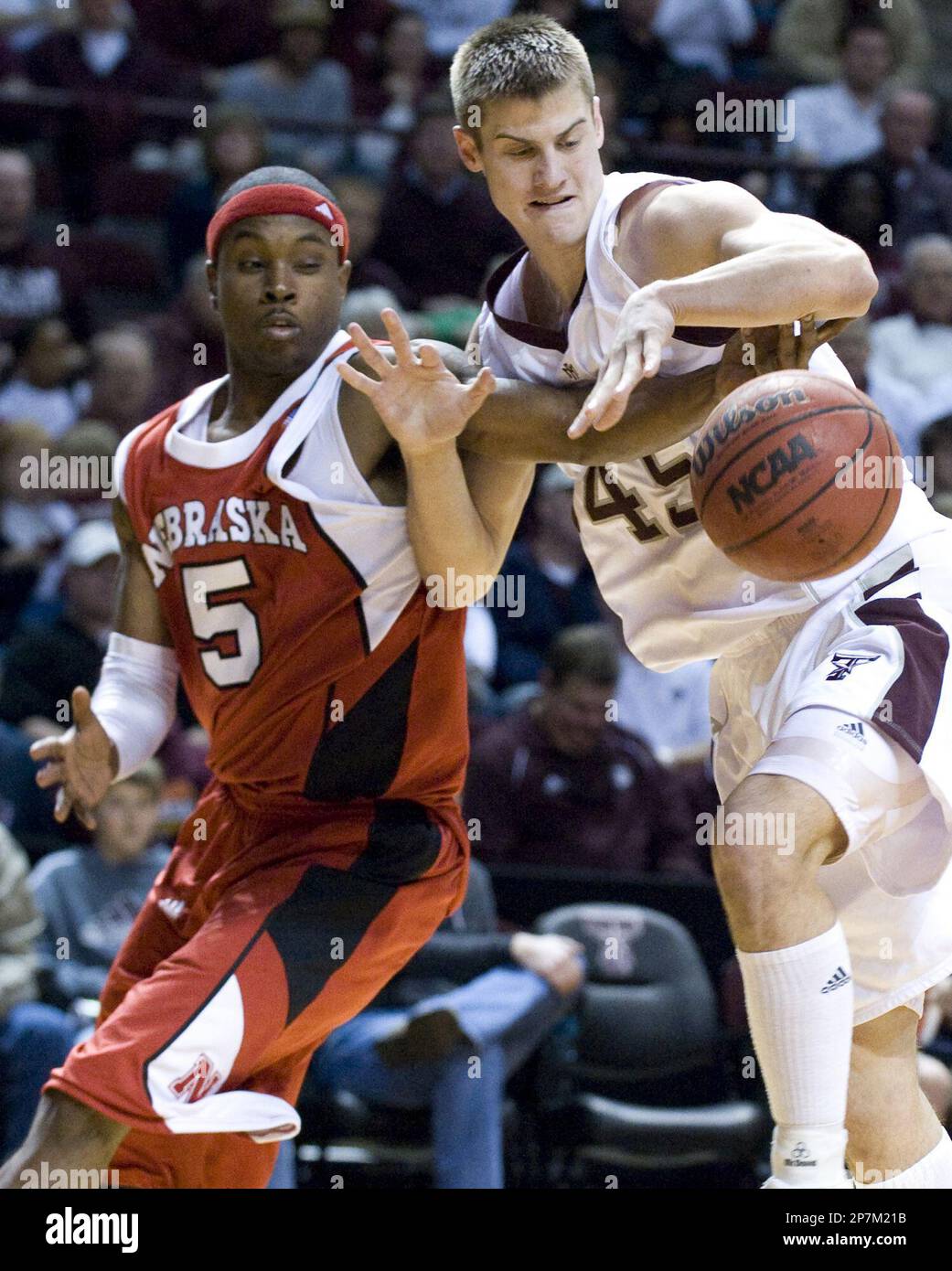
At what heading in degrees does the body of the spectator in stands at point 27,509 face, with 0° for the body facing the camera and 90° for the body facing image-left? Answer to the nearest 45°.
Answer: approximately 0°

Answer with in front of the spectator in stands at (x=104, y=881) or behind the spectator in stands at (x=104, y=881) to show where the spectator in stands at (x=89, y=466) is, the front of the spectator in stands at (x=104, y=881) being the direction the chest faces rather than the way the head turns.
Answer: behind

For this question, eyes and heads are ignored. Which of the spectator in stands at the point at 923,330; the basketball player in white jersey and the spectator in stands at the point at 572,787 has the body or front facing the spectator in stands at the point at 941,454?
the spectator in stands at the point at 923,330

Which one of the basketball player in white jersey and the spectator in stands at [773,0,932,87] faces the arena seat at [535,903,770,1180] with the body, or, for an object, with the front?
the spectator in stands

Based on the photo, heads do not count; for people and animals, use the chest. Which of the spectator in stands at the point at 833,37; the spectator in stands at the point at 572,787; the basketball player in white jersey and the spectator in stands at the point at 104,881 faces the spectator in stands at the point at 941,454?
the spectator in stands at the point at 833,37

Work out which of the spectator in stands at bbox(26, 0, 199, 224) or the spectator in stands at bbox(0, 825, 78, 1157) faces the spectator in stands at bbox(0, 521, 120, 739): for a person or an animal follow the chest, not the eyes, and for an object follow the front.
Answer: the spectator in stands at bbox(26, 0, 199, 224)

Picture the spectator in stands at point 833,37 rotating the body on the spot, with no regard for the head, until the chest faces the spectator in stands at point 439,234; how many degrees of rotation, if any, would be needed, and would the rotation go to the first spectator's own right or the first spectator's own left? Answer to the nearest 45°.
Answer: approximately 45° to the first spectator's own right

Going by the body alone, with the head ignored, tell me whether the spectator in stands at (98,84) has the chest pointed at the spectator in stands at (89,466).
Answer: yes
